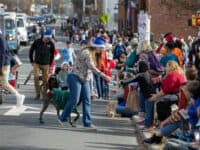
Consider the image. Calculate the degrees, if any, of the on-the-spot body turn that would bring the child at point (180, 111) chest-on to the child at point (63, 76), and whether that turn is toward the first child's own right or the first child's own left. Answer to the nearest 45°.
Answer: approximately 45° to the first child's own right

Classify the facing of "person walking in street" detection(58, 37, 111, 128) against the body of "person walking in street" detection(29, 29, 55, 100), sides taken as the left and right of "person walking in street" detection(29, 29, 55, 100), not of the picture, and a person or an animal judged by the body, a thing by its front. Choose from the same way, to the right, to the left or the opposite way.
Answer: to the left

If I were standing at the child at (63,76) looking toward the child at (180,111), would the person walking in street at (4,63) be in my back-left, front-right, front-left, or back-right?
back-right

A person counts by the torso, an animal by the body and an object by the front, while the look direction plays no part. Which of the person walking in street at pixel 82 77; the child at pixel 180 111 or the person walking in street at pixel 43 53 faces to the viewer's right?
the person walking in street at pixel 82 77

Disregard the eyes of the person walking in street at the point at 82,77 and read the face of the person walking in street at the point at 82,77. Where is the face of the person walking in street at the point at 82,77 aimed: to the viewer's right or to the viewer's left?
to the viewer's right

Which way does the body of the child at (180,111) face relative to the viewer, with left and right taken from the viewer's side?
facing to the left of the viewer

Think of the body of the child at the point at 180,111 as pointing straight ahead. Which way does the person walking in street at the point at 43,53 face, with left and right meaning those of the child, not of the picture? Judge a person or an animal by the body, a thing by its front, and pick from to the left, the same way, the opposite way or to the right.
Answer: to the left
